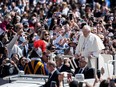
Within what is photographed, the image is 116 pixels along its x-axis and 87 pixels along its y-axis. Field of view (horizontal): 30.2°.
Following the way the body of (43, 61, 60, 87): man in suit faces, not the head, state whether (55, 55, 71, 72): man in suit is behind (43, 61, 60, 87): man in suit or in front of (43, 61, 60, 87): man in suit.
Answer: behind

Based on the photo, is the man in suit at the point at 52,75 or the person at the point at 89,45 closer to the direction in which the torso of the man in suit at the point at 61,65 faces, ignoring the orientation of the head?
the man in suit

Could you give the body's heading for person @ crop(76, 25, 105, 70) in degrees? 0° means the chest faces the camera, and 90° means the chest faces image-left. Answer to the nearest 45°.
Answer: approximately 45°

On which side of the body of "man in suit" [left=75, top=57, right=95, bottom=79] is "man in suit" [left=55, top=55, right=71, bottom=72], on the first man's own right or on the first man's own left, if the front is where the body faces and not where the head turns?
on the first man's own right

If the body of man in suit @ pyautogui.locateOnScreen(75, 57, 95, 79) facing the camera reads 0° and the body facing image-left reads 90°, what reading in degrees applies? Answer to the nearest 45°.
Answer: approximately 45°

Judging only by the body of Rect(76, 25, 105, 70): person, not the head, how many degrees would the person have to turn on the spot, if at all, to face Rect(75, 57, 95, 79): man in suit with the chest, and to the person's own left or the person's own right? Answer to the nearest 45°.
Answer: approximately 45° to the person's own left
